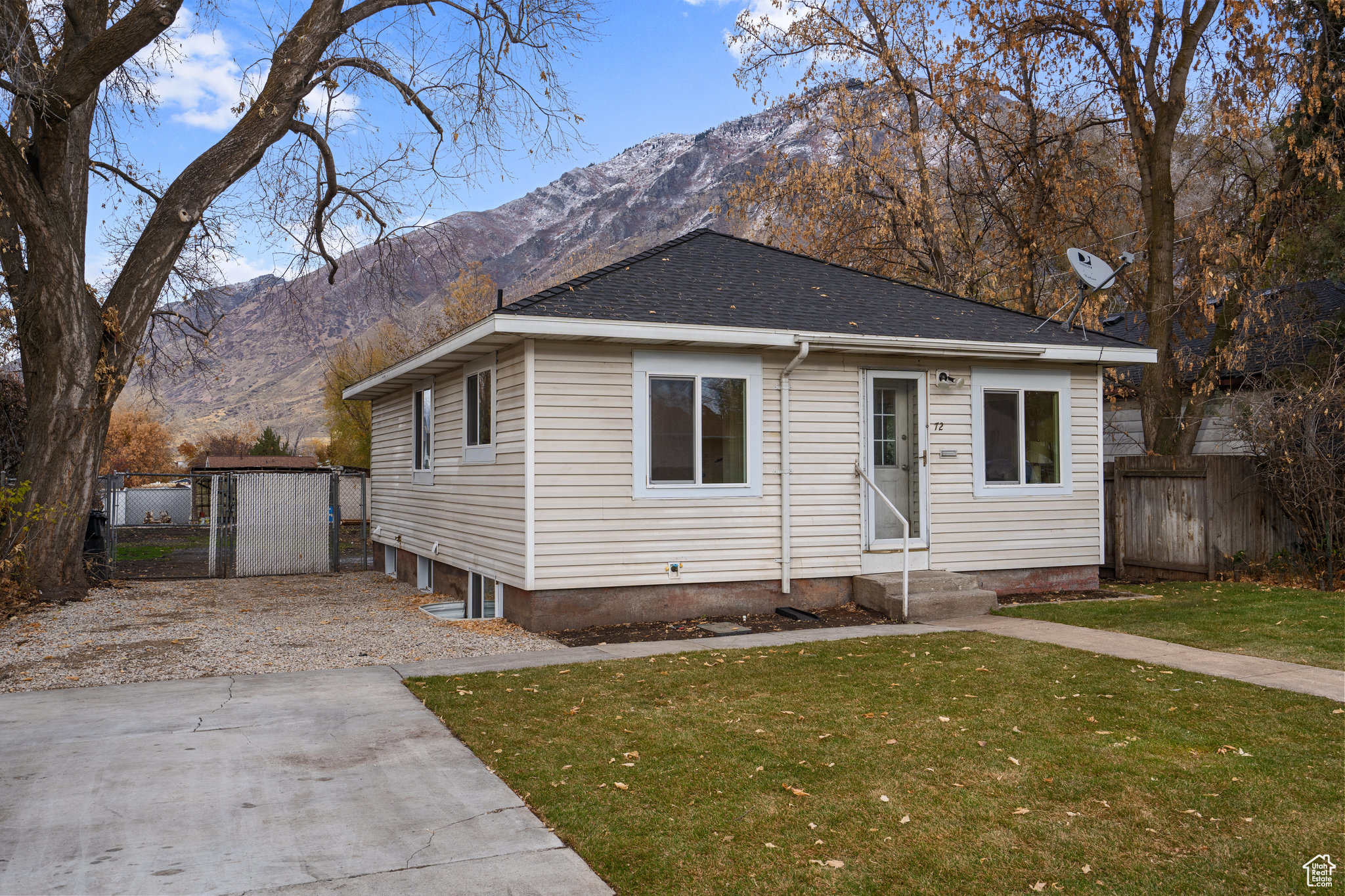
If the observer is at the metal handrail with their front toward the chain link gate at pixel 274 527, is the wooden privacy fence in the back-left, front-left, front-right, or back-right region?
back-right

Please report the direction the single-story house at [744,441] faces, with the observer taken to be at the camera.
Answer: facing the viewer and to the right of the viewer

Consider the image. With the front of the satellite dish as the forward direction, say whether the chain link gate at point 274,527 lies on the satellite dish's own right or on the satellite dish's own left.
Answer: on the satellite dish's own right

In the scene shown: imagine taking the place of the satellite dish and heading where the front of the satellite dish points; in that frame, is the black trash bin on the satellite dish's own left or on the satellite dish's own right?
on the satellite dish's own right

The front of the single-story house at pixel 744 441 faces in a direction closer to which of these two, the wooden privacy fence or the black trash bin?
the wooden privacy fence

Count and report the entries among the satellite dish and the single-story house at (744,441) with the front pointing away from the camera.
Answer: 0

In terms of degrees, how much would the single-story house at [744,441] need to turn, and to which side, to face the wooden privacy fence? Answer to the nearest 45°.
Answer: approximately 90° to its left

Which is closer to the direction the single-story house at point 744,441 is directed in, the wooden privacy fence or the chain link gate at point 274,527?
the wooden privacy fence
